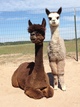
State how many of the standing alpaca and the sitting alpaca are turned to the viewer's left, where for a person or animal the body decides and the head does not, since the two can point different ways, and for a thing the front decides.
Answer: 0

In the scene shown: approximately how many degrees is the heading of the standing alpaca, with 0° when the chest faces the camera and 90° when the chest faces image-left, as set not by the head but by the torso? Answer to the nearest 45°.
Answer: approximately 0°

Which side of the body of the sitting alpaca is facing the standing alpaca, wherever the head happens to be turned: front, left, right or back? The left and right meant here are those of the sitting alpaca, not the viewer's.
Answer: left

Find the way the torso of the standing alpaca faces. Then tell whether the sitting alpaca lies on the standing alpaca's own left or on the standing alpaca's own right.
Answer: on the standing alpaca's own right

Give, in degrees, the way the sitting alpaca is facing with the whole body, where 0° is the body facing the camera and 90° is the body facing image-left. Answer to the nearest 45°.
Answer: approximately 315°
